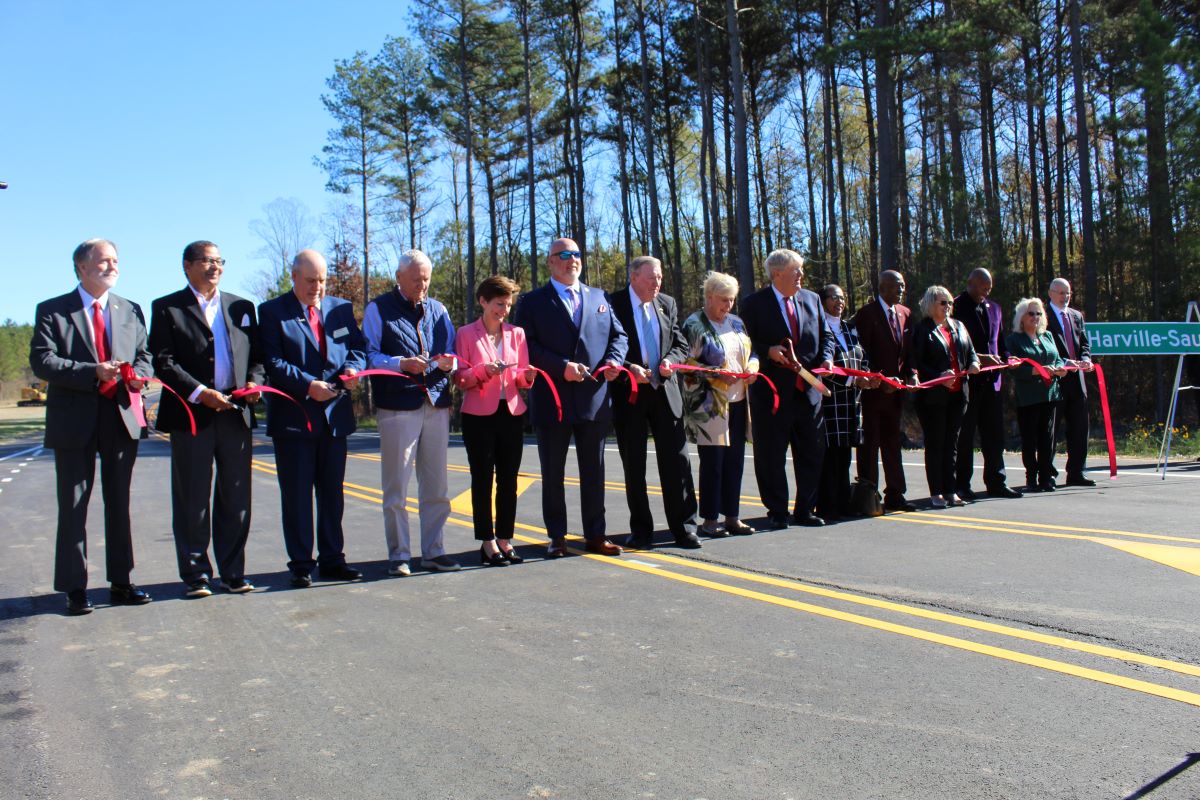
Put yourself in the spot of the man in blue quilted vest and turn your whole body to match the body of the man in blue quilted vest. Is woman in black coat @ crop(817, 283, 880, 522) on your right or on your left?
on your left

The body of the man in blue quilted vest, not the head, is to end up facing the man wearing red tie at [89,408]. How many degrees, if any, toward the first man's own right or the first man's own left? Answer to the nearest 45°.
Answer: approximately 135° to the first man's own right

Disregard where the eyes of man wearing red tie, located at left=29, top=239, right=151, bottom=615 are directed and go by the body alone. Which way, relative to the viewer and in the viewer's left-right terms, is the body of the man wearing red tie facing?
facing the viewer and to the right of the viewer

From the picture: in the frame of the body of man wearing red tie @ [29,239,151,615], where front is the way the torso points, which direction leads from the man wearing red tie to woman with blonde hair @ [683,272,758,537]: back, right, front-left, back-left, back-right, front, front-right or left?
front-left

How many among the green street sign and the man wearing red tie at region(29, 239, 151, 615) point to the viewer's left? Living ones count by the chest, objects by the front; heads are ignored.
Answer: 0

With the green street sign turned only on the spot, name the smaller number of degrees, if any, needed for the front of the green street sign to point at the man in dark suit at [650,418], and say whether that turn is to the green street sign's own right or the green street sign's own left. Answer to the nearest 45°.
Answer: approximately 45° to the green street sign's own right

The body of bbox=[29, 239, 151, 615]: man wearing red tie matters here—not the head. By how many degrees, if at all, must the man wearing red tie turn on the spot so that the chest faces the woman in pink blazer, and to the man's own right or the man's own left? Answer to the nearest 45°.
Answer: approximately 45° to the man's own left

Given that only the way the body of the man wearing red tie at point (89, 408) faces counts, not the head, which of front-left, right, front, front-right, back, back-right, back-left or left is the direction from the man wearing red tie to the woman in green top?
front-left
